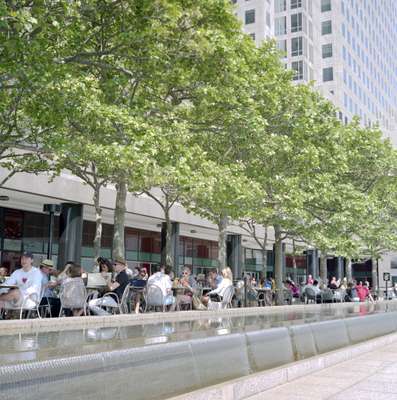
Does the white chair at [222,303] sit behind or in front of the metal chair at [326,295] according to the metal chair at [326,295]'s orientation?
behind

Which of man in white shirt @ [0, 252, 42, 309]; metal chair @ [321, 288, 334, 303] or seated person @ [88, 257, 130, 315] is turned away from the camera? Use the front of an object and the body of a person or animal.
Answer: the metal chair

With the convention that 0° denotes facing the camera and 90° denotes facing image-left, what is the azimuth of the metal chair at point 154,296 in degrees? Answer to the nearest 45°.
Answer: approximately 225°

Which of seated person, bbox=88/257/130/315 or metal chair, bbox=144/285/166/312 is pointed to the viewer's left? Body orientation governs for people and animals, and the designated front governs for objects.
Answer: the seated person

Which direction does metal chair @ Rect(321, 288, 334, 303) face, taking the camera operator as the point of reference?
facing away from the viewer

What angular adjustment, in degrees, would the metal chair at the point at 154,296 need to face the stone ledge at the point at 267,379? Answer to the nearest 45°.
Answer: approximately 135° to its right

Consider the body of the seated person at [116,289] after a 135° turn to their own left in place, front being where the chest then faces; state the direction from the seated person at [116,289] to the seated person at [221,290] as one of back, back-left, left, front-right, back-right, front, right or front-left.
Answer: left

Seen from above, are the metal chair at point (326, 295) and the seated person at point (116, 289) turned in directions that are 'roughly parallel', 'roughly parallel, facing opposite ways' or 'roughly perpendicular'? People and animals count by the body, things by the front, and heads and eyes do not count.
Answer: roughly perpendicular

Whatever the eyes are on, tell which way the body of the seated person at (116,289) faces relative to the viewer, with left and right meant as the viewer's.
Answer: facing to the left of the viewer
